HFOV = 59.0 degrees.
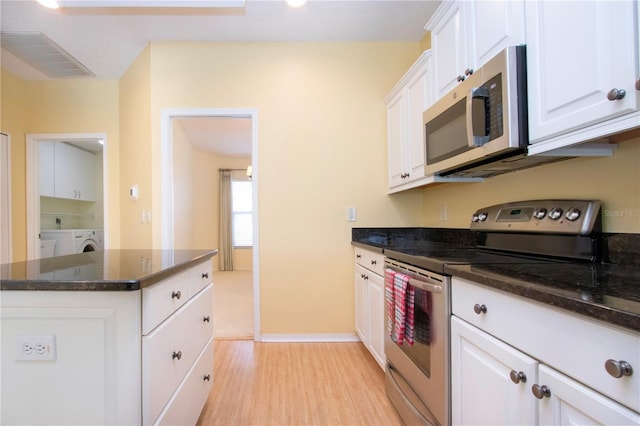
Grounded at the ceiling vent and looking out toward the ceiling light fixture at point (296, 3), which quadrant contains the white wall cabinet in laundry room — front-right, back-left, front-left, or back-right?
back-left

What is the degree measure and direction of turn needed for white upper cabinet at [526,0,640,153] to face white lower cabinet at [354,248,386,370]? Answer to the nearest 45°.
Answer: approximately 90° to its right

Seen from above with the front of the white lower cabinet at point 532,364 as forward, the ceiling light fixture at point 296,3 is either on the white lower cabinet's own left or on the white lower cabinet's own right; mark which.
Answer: on the white lower cabinet's own right

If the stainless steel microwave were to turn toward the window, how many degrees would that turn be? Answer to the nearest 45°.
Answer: approximately 90° to its right

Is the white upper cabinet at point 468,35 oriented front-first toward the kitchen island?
yes

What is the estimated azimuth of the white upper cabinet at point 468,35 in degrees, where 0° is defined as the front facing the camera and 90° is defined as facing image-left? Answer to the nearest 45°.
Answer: approximately 45°
